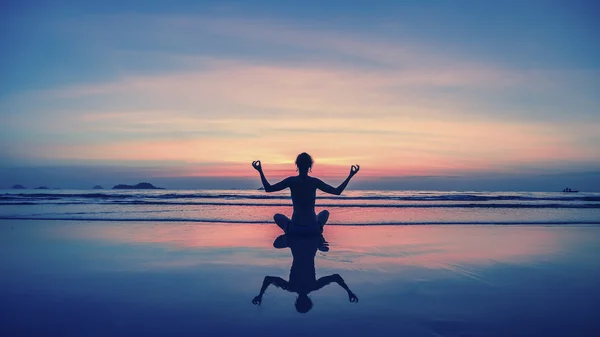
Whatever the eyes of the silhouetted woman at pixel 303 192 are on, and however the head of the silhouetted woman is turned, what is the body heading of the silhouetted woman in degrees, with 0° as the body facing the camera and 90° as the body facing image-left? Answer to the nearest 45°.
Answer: approximately 180°

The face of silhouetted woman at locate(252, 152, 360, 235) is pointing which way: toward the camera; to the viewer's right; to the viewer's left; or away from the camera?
away from the camera
